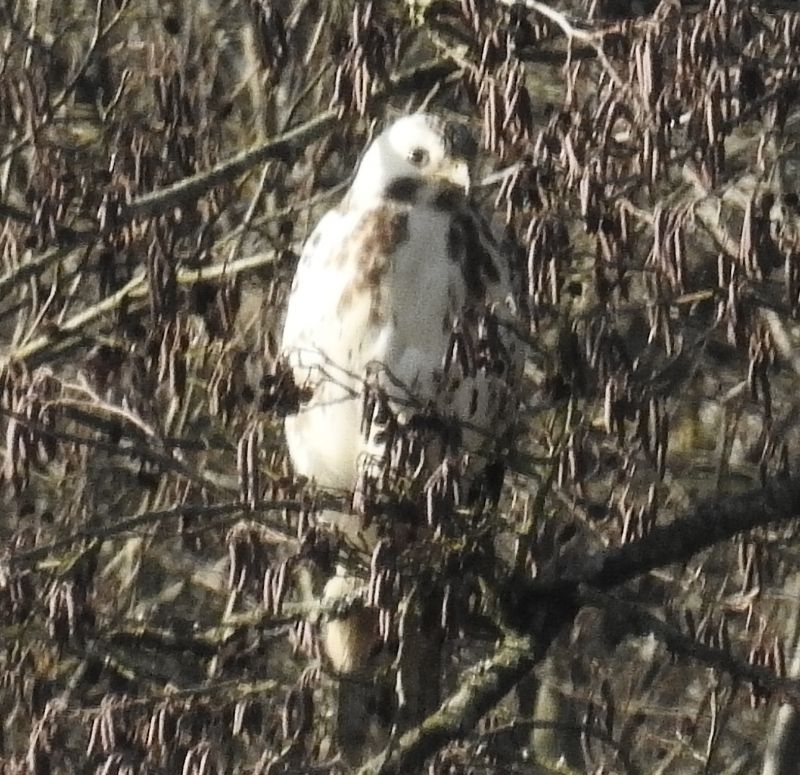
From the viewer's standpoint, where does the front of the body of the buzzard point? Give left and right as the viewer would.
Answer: facing the viewer and to the right of the viewer
